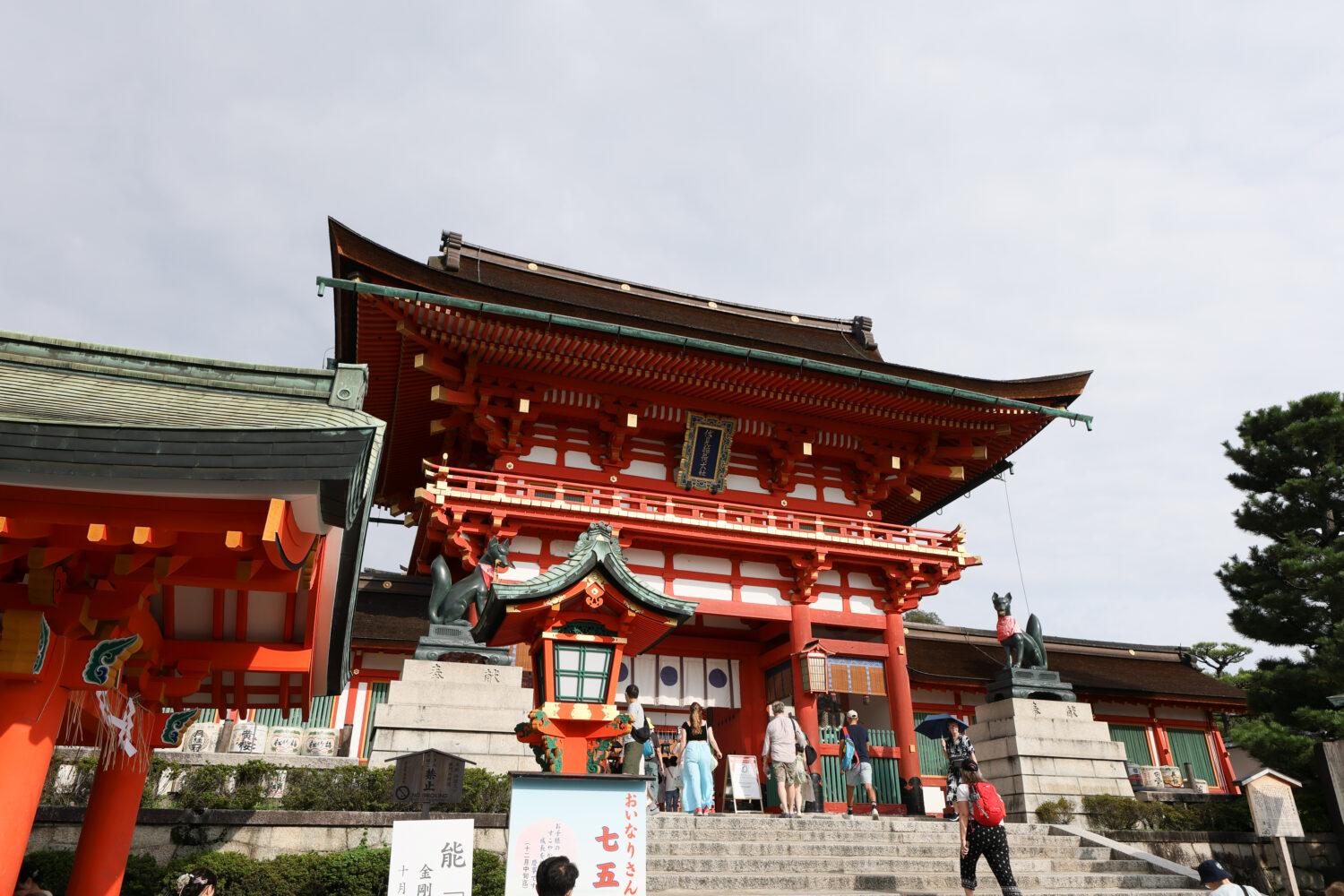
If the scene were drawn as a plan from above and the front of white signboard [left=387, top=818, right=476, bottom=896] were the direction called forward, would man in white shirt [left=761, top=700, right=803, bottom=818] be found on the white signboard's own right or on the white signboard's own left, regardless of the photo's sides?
on the white signboard's own left

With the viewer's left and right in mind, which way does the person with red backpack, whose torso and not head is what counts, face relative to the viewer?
facing away from the viewer and to the left of the viewer

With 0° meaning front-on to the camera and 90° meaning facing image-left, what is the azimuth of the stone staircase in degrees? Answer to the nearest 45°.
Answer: approximately 0°

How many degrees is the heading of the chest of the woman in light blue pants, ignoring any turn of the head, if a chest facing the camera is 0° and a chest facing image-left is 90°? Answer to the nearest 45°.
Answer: approximately 180°

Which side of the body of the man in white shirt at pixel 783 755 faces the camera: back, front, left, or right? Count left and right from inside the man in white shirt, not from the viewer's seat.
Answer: back

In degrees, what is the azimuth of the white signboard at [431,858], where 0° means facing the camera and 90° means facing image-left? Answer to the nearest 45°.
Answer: approximately 0°

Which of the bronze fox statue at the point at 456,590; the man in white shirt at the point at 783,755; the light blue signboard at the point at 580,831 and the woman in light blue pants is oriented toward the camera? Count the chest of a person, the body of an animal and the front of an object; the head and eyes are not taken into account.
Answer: the light blue signboard

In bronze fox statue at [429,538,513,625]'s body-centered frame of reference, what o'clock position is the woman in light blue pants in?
The woman in light blue pants is roughly at 12 o'clock from the bronze fox statue.

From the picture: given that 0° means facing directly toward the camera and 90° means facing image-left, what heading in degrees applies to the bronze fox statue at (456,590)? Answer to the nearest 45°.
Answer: approximately 270°

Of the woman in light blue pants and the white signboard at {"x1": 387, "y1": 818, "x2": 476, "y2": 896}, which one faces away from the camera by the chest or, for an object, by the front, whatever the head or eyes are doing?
the woman in light blue pants

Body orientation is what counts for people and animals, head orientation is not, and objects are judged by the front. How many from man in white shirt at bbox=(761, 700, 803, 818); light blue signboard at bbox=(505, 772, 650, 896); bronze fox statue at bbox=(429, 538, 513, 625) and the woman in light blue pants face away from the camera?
2

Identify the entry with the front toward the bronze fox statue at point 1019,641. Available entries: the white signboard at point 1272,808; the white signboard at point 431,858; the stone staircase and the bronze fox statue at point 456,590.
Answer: the bronze fox statue at point 456,590

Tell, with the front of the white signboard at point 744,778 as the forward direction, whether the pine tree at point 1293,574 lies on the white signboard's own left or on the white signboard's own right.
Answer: on the white signboard's own left

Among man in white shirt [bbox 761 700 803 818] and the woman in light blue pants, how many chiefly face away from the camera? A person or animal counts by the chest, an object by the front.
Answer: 2

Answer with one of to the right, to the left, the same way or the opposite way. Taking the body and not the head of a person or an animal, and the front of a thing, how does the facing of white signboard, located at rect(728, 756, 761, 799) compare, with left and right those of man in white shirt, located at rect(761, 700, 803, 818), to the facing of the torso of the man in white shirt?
the opposite way

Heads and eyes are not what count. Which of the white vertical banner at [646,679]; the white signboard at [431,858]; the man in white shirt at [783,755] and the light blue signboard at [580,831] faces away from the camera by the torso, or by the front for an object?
the man in white shirt
